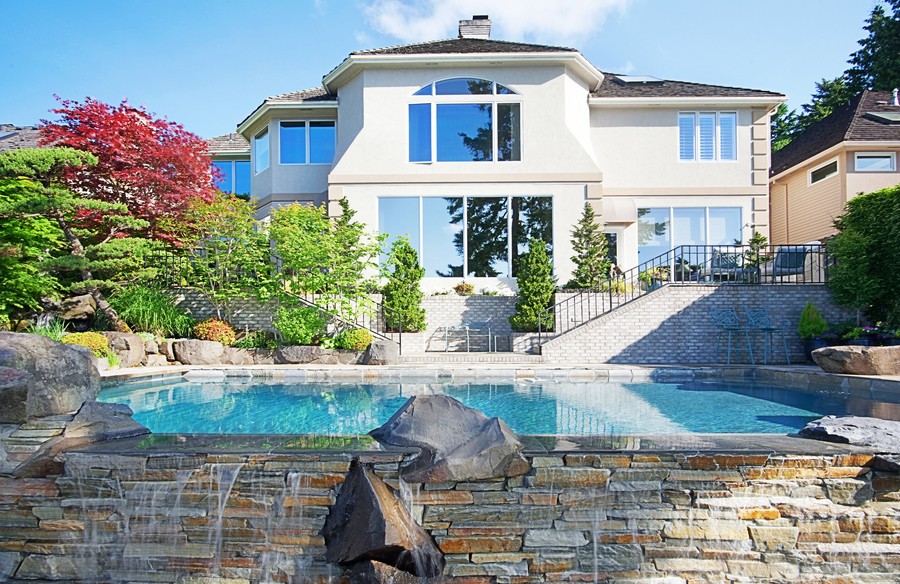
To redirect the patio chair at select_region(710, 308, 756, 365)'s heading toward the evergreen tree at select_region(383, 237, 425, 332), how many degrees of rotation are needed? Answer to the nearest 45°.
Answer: approximately 135° to its right

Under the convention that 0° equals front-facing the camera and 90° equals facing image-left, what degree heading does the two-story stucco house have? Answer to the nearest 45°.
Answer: approximately 0°

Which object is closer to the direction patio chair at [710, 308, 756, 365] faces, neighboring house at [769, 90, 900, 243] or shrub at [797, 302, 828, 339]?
the shrub

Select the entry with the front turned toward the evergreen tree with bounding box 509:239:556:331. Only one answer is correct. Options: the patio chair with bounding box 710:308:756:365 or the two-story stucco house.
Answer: the two-story stucco house

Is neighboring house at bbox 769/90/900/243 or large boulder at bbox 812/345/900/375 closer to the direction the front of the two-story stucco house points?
the large boulder

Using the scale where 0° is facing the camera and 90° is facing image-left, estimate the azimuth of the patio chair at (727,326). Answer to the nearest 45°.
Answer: approximately 315°

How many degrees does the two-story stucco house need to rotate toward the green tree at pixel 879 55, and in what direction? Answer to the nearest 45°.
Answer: approximately 135° to its left

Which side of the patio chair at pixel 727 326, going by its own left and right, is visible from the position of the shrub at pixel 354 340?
right

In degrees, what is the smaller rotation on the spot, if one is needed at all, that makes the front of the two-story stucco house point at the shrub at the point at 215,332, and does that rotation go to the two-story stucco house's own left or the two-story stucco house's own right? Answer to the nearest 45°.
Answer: approximately 45° to the two-story stucco house's own right

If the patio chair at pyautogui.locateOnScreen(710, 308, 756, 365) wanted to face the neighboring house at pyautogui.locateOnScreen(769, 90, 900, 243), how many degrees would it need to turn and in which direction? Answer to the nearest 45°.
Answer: approximately 135° to its left
